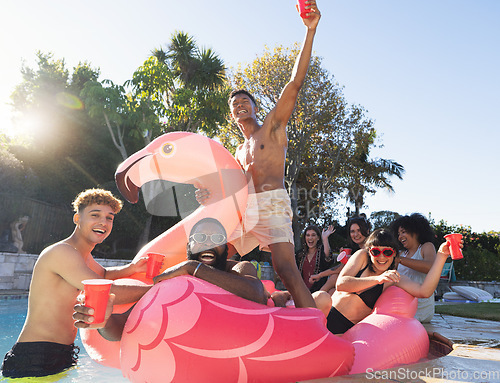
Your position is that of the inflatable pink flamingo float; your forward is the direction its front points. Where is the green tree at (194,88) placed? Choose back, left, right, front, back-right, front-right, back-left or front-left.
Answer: right

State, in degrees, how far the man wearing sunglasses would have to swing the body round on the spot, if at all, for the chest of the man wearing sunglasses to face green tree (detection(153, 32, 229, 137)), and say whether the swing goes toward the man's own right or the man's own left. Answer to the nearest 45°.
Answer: approximately 180°

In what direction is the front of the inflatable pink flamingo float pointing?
to the viewer's left

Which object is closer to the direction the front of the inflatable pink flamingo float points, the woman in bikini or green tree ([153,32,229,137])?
the green tree

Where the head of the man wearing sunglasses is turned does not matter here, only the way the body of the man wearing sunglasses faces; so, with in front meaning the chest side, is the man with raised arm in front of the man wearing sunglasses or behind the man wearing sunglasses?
behind

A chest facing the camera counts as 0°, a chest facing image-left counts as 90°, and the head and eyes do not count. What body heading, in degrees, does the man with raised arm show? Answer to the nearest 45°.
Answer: approximately 45°

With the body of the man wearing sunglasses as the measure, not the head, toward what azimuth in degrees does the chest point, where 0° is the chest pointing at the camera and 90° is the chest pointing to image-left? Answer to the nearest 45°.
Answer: approximately 0°

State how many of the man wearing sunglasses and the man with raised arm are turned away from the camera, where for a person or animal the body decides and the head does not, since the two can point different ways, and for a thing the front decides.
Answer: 0

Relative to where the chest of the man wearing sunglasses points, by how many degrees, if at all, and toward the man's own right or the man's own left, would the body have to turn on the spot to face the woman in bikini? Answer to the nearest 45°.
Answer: approximately 135° to the man's own left

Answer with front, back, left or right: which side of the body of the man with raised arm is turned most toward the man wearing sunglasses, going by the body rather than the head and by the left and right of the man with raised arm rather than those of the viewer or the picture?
front
